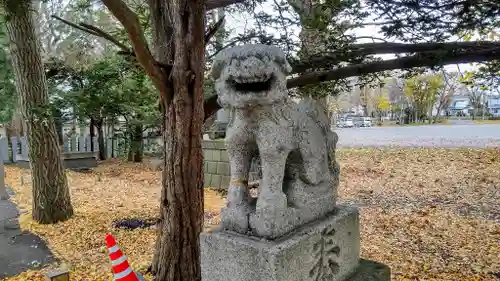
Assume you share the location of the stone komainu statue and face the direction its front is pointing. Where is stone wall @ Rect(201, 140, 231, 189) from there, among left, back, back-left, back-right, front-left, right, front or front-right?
back-right

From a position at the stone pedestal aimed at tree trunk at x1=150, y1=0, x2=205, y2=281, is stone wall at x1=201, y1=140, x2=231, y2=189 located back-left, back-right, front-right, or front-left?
front-right

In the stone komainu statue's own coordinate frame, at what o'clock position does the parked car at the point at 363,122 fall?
The parked car is roughly at 5 o'clock from the stone komainu statue.

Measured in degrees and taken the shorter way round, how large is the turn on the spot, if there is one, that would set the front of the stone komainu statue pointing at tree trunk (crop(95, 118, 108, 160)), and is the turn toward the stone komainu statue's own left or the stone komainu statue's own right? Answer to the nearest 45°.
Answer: approximately 90° to the stone komainu statue's own right

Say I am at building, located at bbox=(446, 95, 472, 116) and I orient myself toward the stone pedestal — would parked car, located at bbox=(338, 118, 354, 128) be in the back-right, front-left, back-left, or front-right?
front-right

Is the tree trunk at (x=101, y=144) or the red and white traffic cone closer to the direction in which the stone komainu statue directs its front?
the red and white traffic cone

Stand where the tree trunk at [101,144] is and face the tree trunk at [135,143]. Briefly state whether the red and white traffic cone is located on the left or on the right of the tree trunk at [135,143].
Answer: right

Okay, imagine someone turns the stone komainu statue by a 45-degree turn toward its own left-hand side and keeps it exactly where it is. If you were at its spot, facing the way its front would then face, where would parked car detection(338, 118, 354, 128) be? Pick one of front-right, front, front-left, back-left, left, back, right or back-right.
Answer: back

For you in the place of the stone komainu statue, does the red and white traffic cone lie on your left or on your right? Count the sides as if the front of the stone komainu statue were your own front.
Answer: on your right

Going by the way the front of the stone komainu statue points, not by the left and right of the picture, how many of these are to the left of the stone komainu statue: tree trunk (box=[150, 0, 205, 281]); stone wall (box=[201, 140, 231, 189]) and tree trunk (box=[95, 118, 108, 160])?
0

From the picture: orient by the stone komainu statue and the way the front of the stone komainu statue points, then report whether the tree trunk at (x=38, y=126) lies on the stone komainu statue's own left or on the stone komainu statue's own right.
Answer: on the stone komainu statue's own right

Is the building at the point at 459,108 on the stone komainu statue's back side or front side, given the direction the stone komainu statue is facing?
on the back side
